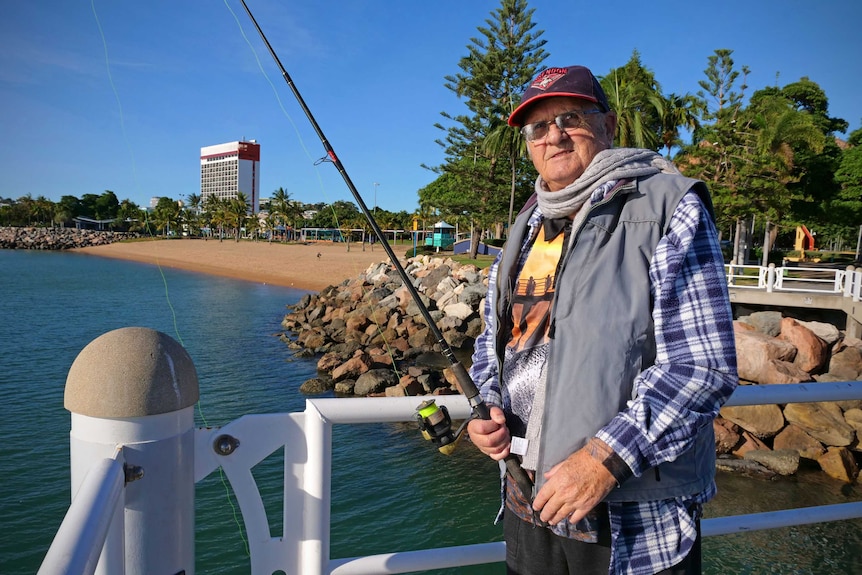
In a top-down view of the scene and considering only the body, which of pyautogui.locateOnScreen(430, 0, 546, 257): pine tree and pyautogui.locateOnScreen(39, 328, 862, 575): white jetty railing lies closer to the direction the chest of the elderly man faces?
the white jetty railing

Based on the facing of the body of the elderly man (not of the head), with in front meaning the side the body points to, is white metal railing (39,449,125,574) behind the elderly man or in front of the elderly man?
in front

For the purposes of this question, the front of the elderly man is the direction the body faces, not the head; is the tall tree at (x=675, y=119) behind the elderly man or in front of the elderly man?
behind

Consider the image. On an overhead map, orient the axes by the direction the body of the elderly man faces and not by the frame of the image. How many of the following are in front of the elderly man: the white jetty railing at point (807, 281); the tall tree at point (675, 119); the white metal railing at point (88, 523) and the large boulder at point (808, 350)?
1

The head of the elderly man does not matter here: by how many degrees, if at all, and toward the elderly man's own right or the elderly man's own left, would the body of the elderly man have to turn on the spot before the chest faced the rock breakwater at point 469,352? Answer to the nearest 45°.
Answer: approximately 135° to the elderly man's own right

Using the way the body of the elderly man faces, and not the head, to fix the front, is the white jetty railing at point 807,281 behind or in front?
behind

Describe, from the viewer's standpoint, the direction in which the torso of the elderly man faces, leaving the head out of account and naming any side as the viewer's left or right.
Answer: facing the viewer and to the left of the viewer

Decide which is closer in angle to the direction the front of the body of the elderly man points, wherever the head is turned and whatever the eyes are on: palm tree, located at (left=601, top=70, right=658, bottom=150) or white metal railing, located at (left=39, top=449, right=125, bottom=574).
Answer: the white metal railing

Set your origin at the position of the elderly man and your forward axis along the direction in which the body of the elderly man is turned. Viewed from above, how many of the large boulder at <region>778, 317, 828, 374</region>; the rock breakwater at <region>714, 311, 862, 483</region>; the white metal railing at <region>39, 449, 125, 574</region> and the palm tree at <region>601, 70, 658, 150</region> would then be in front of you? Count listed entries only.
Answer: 1

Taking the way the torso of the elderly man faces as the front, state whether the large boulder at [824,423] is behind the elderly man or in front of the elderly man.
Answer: behind

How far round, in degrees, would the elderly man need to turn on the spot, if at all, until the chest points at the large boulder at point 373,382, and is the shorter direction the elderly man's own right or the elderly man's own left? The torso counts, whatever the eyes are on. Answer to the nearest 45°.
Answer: approximately 90° to the elderly man's own right

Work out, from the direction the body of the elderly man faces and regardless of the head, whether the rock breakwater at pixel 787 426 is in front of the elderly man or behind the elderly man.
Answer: behind
